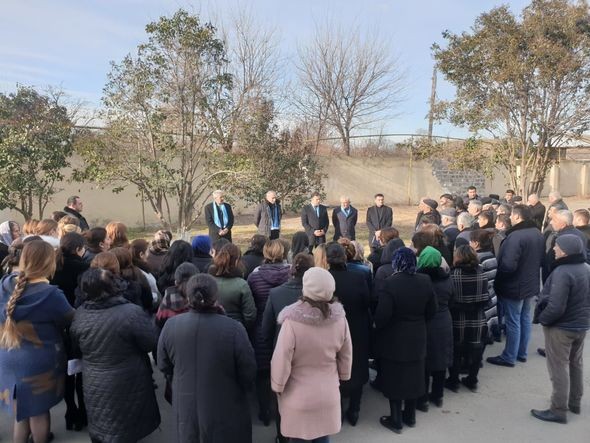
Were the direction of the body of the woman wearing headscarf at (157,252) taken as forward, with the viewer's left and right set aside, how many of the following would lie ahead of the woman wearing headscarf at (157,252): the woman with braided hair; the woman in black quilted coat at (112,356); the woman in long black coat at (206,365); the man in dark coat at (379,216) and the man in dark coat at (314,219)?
2

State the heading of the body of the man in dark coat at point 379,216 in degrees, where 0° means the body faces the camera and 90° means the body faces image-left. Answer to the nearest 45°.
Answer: approximately 0°

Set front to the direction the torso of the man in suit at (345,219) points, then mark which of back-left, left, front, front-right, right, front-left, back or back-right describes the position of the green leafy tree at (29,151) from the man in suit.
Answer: right

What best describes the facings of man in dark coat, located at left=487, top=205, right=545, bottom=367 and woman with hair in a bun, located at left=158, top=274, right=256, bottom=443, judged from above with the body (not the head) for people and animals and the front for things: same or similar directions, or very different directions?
same or similar directions

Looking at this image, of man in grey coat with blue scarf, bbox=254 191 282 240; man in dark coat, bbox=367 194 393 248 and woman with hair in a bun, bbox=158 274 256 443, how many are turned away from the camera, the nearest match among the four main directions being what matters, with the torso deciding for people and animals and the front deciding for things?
1

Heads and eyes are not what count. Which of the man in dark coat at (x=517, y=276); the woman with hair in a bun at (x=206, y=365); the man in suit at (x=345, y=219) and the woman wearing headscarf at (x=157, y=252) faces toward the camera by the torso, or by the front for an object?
the man in suit

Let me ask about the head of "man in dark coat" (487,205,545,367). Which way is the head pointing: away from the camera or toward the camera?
away from the camera

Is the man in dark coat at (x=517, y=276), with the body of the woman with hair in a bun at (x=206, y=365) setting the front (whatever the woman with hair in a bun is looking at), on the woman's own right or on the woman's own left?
on the woman's own right

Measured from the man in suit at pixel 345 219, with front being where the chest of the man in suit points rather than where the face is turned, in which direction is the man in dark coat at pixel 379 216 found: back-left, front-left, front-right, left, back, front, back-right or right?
left

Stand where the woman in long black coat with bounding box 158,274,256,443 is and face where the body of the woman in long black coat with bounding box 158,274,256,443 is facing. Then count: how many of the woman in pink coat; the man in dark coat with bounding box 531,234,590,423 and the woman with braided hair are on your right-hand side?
2

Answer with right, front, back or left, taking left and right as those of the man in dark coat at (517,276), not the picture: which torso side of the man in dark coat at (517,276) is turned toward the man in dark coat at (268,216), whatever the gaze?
front

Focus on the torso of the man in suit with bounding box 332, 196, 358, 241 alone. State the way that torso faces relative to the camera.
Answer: toward the camera

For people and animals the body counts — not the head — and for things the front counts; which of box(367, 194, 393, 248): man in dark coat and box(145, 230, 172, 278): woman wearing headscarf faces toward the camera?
the man in dark coat

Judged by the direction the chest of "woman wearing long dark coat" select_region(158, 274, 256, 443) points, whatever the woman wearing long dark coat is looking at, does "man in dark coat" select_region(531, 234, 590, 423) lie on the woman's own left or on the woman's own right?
on the woman's own right

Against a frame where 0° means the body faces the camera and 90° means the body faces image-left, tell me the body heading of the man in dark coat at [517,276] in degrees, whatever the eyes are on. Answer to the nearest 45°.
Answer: approximately 135°

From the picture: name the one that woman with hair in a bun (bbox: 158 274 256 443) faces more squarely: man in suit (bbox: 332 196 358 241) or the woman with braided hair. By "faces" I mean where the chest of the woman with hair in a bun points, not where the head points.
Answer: the man in suit

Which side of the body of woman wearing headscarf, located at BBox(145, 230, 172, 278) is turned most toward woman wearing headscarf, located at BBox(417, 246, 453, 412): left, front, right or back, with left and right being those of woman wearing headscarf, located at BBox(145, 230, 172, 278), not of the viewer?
right
